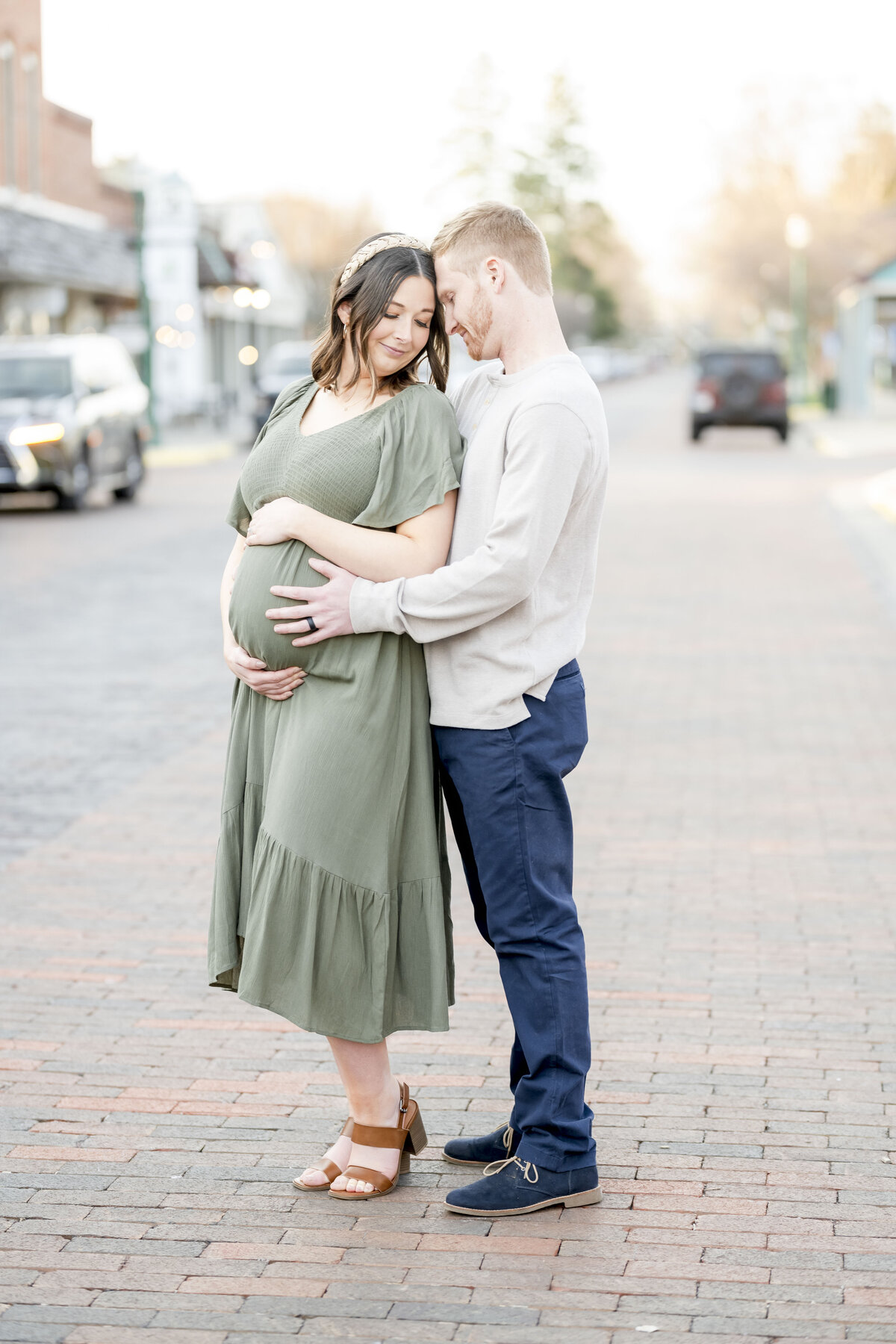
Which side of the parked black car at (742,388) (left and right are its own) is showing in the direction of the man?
back

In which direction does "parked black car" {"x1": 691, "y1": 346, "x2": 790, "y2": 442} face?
away from the camera

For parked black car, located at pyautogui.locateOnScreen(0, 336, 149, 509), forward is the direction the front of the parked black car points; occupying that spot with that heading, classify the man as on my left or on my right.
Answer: on my left

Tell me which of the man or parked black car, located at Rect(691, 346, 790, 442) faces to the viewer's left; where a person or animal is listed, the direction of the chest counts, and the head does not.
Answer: the man

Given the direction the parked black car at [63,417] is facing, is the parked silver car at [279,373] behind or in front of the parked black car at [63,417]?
behind

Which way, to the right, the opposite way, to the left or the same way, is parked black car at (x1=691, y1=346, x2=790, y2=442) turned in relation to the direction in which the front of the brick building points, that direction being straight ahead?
to the left

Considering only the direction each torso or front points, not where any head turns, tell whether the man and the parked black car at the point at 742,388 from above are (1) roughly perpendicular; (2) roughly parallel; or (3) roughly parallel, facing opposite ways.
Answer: roughly perpendicular

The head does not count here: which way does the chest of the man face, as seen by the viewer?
to the viewer's left

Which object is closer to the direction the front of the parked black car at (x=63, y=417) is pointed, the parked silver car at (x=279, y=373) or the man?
the man

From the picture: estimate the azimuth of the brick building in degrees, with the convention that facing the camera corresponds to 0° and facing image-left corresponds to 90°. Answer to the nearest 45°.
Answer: approximately 315°

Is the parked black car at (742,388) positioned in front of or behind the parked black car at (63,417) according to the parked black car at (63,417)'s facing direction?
behind

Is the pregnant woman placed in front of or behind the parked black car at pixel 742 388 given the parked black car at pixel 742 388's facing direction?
behind

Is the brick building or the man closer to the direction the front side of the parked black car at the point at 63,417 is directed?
the man

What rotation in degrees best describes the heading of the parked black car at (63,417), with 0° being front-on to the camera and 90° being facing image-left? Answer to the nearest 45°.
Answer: approximately 45°
